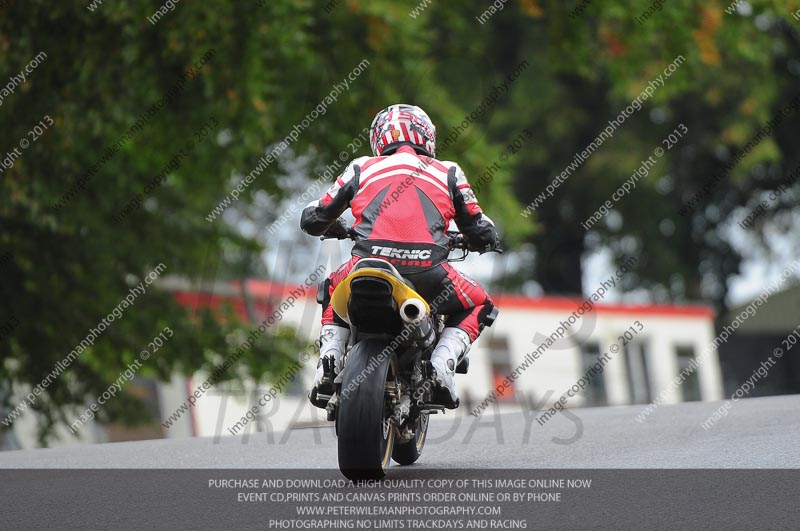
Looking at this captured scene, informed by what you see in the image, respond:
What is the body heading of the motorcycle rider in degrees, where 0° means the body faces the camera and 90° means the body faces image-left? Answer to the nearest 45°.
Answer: approximately 180°

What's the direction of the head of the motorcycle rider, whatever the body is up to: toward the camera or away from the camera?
away from the camera

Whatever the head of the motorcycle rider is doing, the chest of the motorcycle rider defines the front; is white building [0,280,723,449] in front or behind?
in front
